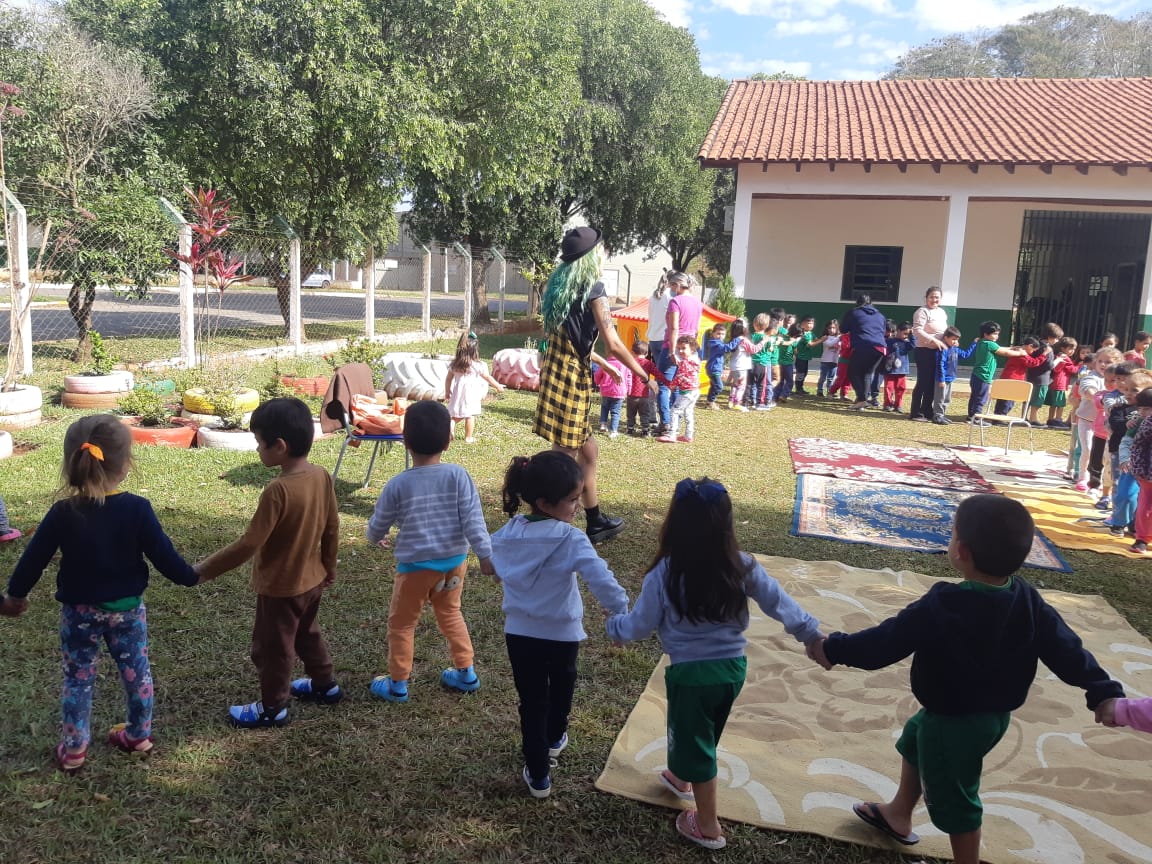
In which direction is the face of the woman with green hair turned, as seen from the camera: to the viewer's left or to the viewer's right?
to the viewer's right

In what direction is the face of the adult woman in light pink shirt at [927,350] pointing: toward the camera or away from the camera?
toward the camera

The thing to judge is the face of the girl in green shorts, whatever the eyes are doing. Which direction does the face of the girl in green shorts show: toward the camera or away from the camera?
away from the camera

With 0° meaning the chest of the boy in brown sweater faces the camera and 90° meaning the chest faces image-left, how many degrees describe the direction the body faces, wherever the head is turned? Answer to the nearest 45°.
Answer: approximately 135°

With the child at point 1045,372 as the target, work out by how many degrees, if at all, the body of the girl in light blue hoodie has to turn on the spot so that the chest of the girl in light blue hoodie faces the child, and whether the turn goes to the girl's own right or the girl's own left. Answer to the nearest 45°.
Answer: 0° — they already face them

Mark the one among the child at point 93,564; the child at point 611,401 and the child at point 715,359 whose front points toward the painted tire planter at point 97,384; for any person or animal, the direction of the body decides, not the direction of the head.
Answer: the child at point 93,564

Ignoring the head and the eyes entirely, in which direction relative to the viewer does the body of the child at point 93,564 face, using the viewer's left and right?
facing away from the viewer

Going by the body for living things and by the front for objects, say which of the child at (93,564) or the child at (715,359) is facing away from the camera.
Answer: the child at (93,564)

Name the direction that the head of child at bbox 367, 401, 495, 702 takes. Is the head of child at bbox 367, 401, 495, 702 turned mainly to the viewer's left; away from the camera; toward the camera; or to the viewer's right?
away from the camera

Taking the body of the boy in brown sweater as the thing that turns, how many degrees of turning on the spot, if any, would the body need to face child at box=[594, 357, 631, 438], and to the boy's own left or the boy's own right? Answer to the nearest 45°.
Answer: approximately 90° to the boy's own right
